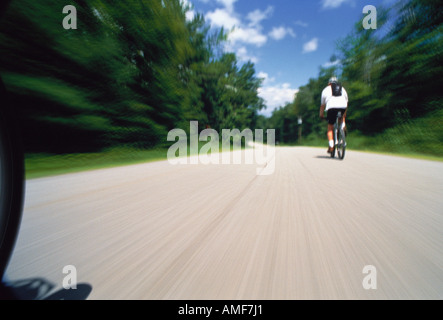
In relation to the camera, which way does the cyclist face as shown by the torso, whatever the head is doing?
away from the camera
